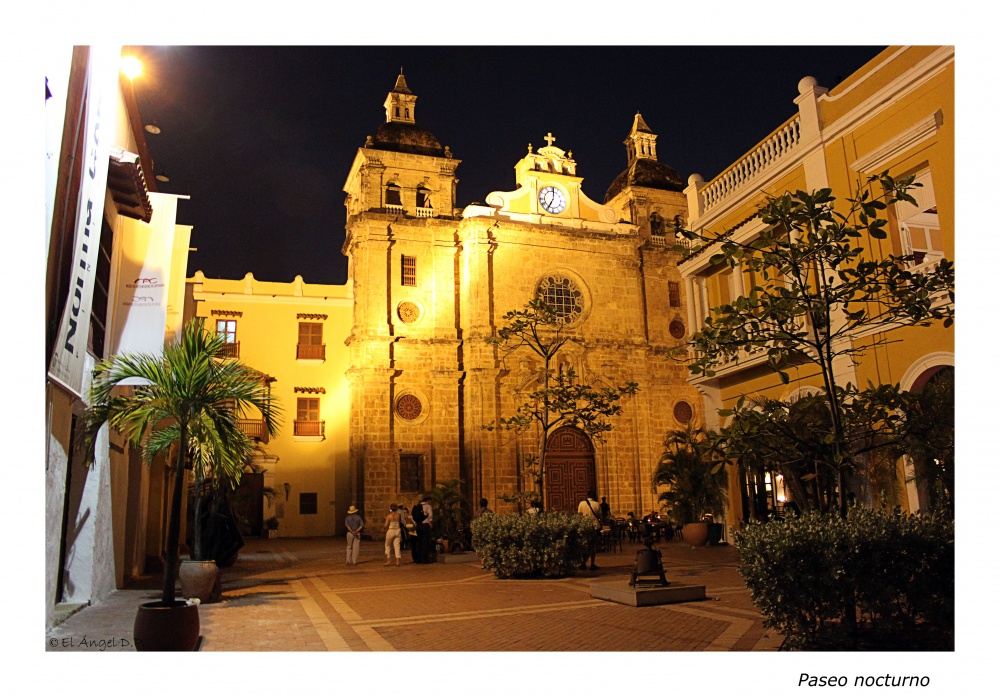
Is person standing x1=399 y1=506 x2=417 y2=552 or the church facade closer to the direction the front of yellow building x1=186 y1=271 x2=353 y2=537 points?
the person standing

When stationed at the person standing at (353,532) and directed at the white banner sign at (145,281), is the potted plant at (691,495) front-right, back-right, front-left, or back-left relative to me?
back-left

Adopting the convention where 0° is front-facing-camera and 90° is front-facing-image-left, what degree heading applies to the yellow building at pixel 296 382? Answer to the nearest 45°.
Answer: approximately 0°

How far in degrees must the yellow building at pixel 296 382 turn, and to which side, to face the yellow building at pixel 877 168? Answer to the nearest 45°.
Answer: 0° — it already faces it

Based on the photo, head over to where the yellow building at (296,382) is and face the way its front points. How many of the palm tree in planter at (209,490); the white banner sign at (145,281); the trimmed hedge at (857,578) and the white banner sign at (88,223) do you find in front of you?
4

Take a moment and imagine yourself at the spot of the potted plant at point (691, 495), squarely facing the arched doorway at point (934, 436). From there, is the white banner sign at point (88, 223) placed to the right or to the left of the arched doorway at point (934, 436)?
right

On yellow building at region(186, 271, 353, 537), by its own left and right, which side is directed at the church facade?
left

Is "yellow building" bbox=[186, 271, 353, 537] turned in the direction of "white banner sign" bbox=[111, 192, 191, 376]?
yes
